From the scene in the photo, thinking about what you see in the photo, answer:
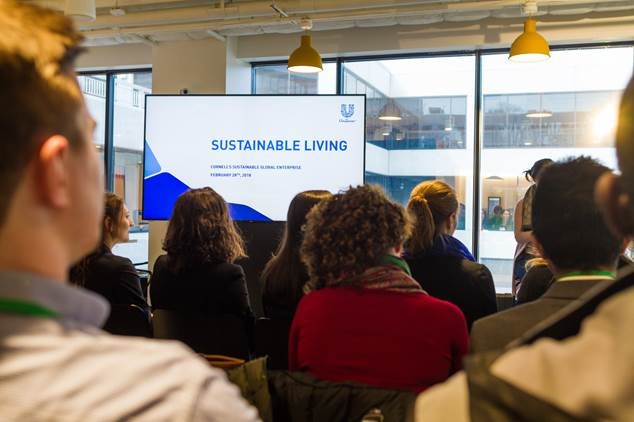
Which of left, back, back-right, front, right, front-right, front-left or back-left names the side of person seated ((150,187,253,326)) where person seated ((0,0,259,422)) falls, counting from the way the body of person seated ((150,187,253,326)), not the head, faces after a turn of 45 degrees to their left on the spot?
back-left

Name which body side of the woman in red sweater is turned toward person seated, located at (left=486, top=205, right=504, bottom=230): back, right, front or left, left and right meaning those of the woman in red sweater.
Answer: front

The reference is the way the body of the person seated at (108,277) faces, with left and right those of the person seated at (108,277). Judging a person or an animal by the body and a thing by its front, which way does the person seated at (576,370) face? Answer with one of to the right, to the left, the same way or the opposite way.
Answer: the same way

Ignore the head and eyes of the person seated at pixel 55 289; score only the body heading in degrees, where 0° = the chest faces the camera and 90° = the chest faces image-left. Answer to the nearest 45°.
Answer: approximately 225°

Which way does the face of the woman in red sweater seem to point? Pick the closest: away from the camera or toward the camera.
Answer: away from the camera

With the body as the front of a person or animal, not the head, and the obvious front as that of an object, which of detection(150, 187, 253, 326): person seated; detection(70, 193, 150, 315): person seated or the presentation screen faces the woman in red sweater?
the presentation screen

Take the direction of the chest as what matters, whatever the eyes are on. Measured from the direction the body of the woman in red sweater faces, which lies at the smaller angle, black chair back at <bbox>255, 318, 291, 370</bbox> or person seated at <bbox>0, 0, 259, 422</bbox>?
the black chair back

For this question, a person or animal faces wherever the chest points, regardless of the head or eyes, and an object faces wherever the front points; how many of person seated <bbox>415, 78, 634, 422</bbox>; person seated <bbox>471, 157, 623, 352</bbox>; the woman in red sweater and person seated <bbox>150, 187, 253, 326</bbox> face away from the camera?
4

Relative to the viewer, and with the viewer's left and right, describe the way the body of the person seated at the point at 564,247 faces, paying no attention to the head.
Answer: facing away from the viewer

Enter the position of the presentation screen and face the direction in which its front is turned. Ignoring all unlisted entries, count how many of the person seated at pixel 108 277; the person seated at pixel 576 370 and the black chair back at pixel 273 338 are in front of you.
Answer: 3

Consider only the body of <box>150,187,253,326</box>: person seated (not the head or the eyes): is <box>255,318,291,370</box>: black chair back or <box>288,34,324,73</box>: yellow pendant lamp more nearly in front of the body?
the yellow pendant lamp

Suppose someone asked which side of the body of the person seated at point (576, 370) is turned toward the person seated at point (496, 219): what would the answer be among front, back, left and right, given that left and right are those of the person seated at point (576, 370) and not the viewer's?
front

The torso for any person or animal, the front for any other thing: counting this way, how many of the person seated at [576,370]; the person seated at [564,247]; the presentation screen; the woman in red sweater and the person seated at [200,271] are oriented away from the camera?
4

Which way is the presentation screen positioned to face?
toward the camera

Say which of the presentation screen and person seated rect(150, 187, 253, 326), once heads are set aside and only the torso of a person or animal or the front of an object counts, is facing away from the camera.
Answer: the person seated

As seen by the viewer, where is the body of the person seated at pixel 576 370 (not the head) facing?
away from the camera

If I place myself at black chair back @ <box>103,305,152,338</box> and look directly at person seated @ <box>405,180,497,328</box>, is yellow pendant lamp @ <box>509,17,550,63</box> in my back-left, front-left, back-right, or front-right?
front-left

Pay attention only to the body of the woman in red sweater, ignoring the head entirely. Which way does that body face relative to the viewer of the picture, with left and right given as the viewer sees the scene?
facing away from the viewer

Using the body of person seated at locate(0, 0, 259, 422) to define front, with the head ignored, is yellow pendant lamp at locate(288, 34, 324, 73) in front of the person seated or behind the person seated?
in front

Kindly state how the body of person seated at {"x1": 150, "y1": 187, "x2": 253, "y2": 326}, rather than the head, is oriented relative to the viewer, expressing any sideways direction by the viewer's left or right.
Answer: facing away from the viewer

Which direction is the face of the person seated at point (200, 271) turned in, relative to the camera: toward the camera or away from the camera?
away from the camera

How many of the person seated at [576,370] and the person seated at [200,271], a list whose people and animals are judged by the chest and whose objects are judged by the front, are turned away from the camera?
2

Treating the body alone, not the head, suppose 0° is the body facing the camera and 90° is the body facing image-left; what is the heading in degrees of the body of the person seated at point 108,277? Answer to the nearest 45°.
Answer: approximately 225°

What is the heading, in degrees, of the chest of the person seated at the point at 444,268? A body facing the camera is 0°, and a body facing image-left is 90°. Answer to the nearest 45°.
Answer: approximately 225°

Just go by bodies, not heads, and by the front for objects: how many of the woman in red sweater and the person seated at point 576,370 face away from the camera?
2
